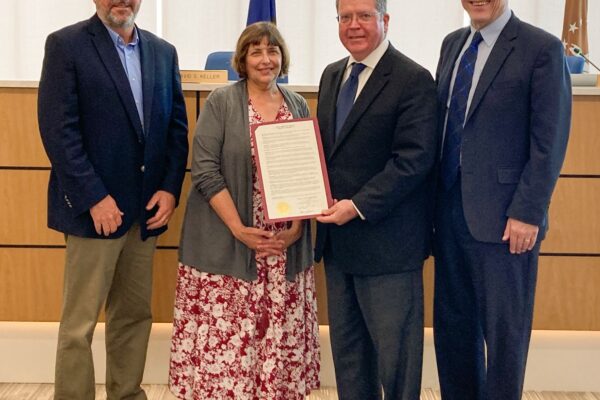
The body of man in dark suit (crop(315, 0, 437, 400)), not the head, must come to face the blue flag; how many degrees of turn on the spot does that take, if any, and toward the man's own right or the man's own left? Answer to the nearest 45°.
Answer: approximately 90° to the man's own right

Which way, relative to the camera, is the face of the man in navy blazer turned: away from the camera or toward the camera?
toward the camera

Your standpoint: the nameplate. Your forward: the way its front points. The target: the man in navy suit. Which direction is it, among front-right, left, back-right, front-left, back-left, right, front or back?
front-left

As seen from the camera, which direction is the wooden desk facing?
toward the camera

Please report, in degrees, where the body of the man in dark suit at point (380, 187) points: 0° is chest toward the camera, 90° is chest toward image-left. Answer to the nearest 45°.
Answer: approximately 45°

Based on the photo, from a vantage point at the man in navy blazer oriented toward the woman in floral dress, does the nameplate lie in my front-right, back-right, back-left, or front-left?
front-left

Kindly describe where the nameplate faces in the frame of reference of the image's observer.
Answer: facing the viewer

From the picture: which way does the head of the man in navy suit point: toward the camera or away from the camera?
toward the camera

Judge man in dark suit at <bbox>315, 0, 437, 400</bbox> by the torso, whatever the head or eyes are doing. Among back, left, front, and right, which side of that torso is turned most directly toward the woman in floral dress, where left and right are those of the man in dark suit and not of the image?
right

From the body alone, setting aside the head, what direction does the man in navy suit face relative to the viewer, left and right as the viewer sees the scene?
facing the viewer and to the left of the viewer

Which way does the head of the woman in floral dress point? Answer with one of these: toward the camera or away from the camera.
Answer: toward the camera

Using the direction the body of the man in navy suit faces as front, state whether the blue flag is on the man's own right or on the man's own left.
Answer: on the man's own right

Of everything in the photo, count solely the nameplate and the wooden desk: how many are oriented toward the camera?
2
